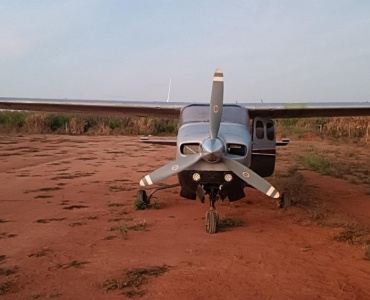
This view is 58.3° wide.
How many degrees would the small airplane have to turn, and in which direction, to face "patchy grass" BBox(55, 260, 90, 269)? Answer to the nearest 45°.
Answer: approximately 45° to its right

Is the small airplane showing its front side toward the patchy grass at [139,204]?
no

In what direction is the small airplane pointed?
toward the camera
